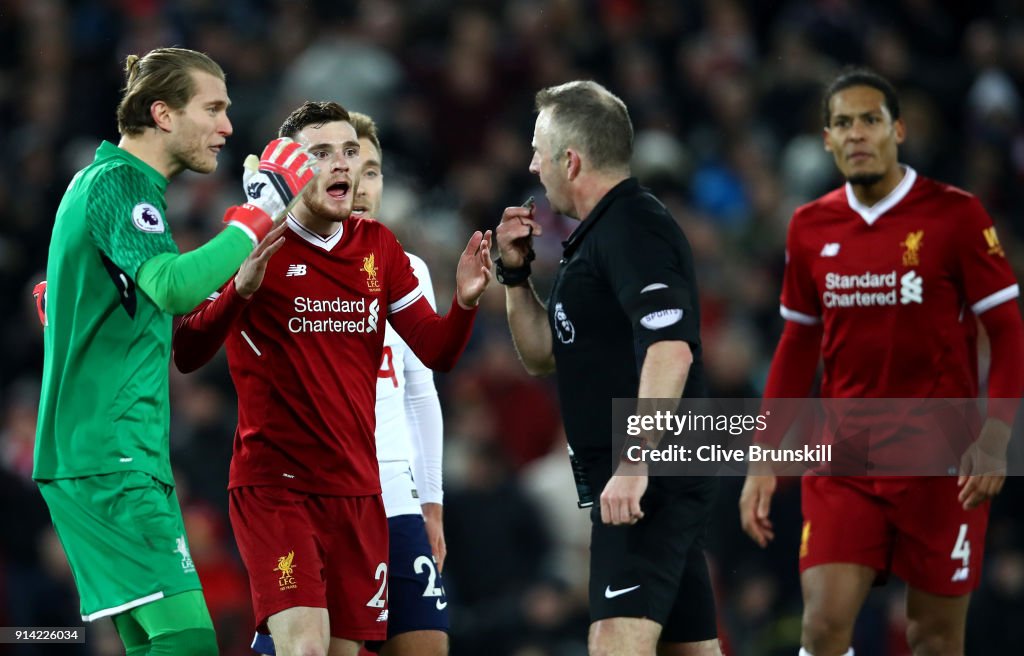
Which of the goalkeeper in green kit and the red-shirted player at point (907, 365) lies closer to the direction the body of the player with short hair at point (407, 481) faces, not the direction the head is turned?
the goalkeeper in green kit

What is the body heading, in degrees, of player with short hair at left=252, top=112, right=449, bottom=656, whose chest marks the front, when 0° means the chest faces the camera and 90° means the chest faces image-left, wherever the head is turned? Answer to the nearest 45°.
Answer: approximately 0°

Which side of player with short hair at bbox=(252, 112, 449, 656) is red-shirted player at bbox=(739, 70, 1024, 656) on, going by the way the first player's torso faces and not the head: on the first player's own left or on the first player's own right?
on the first player's own left

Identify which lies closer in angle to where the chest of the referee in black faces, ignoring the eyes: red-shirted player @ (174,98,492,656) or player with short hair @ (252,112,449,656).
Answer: the red-shirted player

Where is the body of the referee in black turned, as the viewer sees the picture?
to the viewer's left

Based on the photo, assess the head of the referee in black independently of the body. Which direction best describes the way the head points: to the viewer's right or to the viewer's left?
to the viewer's left

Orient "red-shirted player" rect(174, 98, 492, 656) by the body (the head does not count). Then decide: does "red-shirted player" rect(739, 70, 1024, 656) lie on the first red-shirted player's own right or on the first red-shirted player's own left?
on the first red-shirted player's own left

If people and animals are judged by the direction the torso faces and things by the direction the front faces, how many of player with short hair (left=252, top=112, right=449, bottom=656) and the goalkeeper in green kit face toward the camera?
1

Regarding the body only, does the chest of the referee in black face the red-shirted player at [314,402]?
yes

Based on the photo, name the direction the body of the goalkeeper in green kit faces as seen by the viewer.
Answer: to the viewer's right

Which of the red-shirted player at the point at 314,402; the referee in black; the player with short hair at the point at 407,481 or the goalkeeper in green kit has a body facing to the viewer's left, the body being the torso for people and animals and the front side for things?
the referee in black
